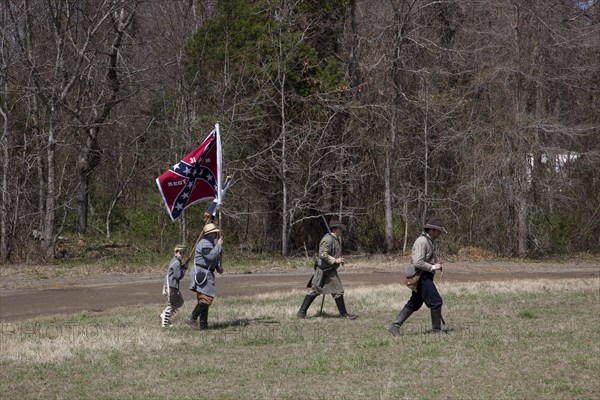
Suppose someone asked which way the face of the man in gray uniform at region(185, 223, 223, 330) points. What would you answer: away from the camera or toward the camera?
toward the camera

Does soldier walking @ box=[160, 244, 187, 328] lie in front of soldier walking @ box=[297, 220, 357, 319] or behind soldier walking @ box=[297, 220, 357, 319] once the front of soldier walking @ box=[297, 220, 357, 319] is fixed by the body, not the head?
behind

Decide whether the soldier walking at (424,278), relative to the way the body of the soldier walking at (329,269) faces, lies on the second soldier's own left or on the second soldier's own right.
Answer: on the second soldier's own right

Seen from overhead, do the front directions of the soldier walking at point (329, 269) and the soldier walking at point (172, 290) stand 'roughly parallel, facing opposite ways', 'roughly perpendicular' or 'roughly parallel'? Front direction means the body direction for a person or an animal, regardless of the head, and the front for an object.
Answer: roughly parallel

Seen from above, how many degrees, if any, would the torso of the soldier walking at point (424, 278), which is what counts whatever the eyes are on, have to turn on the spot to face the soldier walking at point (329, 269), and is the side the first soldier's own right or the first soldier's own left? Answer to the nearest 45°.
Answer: approximately 135° to the first soldier's own left

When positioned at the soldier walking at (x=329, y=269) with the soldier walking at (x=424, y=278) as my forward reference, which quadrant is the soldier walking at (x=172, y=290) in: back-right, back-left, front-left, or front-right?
back-right

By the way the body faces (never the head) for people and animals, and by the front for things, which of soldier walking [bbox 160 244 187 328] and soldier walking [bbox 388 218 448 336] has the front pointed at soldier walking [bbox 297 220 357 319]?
soldier walking [bbox 160 244 187 328]

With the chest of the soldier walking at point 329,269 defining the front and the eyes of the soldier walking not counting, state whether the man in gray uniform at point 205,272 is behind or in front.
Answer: behind

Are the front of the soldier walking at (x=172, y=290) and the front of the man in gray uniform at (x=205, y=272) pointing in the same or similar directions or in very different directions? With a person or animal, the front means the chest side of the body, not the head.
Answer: same or similar directions

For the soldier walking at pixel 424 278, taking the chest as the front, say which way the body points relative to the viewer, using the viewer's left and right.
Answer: facing to the right of the viewer

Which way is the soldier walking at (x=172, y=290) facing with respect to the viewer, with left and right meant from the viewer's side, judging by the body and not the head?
facing to the right of the viewer

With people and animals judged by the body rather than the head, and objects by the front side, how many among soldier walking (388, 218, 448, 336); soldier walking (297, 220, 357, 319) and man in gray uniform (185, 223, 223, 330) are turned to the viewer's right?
3
